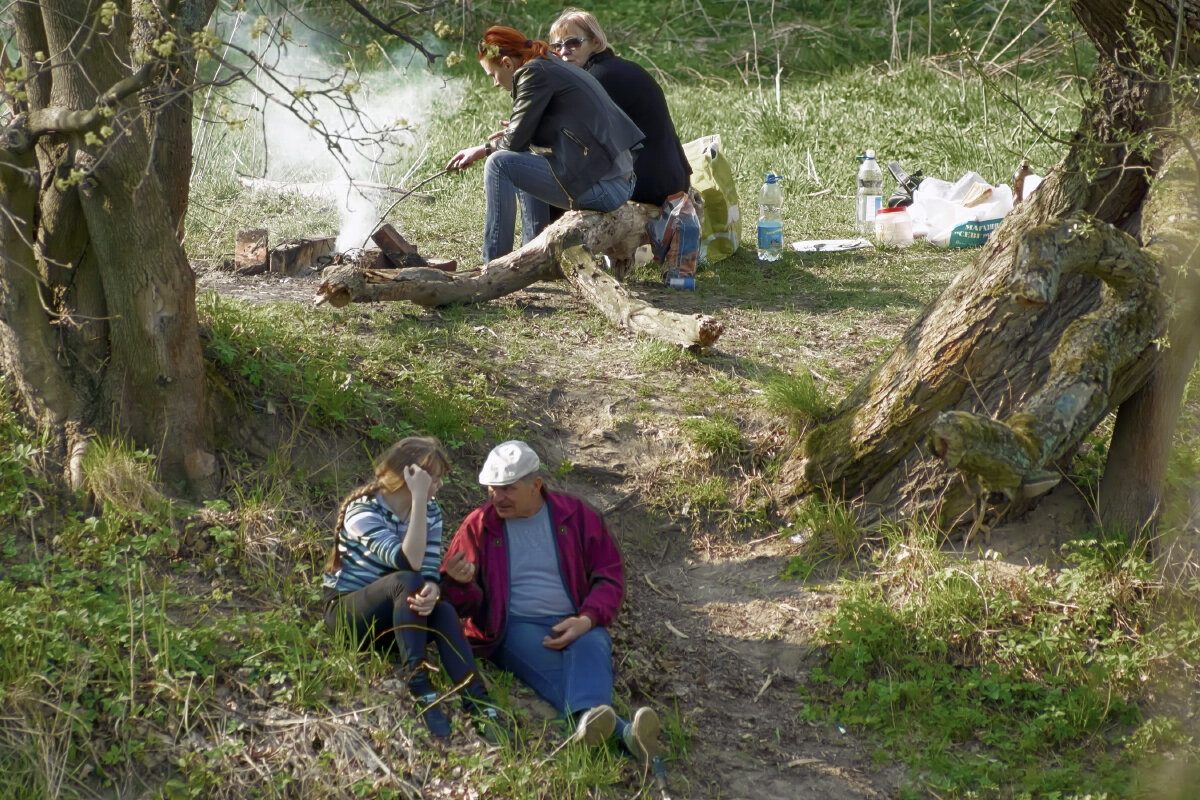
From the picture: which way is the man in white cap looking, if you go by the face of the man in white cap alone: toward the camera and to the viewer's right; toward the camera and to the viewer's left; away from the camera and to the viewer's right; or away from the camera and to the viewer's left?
toward the camera and to the viewer's left

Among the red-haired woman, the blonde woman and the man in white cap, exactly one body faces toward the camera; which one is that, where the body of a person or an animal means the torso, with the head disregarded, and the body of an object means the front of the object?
the man in white cap

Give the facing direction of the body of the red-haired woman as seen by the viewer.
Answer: to the viewer's left

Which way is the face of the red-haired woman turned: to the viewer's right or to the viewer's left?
to the viewer's left

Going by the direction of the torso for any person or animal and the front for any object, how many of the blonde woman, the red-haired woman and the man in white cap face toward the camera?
1

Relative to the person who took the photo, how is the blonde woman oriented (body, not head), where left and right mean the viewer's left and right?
facing to the left of the viewer

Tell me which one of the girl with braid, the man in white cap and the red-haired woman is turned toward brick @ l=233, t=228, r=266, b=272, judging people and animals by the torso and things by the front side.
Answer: the red-haired woman

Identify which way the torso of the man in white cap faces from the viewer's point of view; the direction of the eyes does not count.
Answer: toward the camera

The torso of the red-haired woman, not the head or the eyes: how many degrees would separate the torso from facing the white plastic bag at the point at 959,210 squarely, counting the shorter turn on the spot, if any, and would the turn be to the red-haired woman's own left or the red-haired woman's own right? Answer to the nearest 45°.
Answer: approximately 135° to the red-haired woman's own right

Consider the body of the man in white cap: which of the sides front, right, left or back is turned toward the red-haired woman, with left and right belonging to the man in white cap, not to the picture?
back

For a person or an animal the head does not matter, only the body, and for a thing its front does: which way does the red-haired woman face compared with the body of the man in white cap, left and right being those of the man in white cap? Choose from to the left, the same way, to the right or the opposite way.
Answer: to the right

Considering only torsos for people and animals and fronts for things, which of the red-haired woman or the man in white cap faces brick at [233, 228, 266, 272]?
the red-haired woman
